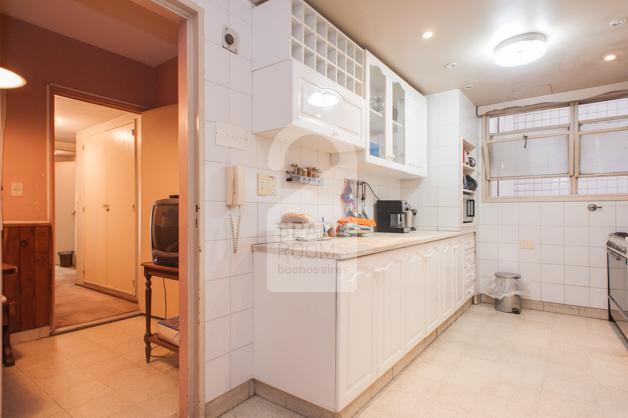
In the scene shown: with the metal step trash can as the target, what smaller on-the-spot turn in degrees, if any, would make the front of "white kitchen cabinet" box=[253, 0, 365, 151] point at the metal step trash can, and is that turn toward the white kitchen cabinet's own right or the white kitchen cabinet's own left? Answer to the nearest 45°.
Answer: approximately 90° to the white kitchen cabinet's own left

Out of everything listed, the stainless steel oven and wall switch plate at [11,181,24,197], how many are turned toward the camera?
1

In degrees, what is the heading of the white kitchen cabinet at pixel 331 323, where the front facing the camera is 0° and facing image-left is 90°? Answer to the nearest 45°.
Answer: approximately 315°

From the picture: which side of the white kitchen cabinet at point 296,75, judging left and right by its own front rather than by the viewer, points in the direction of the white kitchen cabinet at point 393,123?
left

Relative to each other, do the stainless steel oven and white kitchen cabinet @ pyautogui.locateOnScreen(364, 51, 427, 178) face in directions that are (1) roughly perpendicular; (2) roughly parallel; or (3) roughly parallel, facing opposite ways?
roughly parallel, facing opposite ways

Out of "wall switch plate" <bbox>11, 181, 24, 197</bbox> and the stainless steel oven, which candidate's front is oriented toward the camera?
the wall switch plate

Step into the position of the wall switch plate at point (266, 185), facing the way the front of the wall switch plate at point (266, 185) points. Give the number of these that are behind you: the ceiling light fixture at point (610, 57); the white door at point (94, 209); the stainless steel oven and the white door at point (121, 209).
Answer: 2

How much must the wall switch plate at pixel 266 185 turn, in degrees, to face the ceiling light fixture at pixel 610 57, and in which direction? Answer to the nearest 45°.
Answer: approximately 45° to its left

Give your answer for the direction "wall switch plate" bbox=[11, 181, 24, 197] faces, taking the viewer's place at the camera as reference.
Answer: facing the viewer

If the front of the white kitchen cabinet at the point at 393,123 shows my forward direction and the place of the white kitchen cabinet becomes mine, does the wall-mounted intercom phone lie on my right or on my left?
on my right

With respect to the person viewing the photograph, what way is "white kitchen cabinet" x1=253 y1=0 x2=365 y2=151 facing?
facing the viewer and to the right of the viewer

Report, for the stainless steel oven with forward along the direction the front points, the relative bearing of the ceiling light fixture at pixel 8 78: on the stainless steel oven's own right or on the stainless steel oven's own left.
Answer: on the stainless steel oven's own left
